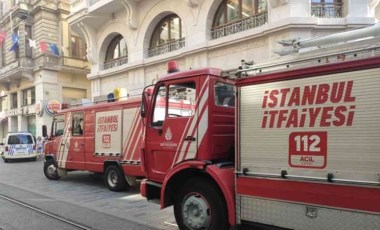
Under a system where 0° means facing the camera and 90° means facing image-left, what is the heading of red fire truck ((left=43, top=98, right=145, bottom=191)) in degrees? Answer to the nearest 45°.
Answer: approximately 135°

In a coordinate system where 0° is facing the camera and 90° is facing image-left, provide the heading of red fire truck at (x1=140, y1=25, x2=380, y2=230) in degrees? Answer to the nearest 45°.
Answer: approximately 135°

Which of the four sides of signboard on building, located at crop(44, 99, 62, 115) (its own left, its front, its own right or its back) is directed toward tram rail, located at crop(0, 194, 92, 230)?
front

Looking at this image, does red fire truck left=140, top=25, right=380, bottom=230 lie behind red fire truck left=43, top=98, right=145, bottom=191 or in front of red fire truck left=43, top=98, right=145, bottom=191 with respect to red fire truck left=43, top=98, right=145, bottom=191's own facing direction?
behind

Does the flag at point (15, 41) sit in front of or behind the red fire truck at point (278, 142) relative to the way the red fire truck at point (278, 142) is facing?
in front

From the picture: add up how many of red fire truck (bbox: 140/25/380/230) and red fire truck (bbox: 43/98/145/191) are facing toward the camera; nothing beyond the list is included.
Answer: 0

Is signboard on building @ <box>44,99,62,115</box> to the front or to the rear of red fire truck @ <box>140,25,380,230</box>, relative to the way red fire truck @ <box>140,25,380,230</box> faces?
to the front
